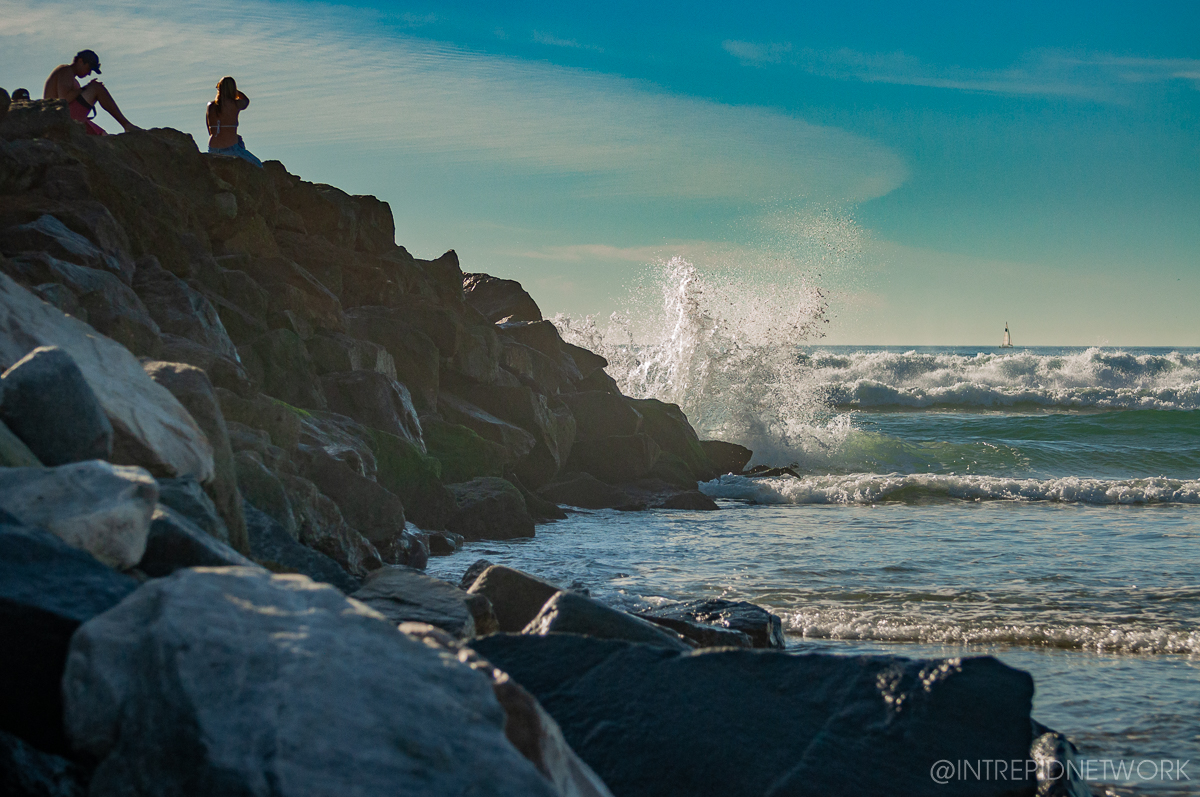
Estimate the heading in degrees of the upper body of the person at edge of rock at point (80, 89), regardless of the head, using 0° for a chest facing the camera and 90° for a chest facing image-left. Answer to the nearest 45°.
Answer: approximately 270°

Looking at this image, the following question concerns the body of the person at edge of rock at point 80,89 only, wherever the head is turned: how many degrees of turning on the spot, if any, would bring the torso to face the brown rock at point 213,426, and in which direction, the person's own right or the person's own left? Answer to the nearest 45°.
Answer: approximately 90° to the person's own right

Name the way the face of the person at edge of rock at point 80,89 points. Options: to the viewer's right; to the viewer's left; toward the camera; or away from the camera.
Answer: to the viewer's right

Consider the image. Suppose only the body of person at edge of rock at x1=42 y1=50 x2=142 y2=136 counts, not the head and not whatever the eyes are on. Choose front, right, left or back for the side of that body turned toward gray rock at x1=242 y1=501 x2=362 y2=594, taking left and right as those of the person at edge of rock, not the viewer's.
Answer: right

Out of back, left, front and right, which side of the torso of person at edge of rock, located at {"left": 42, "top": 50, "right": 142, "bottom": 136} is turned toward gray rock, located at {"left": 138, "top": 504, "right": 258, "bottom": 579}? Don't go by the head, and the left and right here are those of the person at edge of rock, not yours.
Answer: right

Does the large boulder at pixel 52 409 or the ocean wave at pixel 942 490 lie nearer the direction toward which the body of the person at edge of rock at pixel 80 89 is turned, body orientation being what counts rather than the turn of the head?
the ocean wave

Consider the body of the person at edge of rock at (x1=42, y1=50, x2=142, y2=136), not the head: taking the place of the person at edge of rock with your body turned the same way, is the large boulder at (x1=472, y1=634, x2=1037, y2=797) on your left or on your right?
on your right
